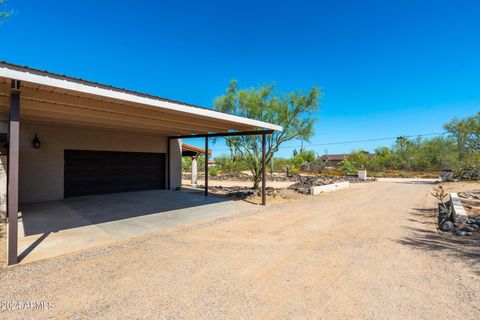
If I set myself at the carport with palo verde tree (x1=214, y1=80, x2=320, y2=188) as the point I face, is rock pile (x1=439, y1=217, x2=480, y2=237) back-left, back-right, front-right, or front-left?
front-right

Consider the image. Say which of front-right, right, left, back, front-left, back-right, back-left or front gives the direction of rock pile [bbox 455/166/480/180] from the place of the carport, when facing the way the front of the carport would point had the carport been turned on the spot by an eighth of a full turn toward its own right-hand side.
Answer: left

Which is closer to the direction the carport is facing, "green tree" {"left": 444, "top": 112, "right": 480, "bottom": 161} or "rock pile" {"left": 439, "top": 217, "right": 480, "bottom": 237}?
the rock pile

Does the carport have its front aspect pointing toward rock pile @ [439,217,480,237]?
yes

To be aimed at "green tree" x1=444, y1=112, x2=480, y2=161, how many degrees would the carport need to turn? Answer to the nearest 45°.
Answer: approximately 45° to its left
